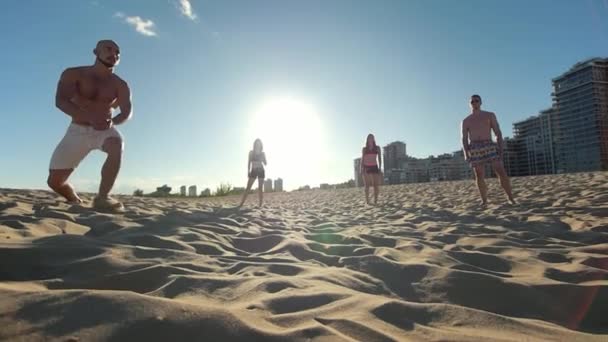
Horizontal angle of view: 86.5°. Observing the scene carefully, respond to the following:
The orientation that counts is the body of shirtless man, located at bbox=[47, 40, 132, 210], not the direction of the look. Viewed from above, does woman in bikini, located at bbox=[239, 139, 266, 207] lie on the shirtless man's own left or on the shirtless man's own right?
on the shirtless man's own left

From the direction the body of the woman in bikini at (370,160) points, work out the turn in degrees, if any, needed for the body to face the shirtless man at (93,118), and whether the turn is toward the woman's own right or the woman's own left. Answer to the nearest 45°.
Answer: approximately 45° to the woman's own right

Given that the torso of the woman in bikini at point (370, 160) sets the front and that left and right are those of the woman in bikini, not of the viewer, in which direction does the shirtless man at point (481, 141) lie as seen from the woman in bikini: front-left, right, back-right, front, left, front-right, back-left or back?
front-left

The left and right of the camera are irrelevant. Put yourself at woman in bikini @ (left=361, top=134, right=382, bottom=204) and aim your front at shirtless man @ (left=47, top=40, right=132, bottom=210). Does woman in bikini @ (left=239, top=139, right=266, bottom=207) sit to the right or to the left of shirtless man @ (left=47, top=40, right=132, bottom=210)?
right

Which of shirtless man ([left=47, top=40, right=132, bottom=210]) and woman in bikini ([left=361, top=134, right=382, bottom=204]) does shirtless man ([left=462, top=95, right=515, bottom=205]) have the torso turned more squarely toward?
the shirtless man

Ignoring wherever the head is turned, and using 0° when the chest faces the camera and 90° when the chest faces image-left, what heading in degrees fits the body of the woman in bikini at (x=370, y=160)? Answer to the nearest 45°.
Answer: approximately 0°

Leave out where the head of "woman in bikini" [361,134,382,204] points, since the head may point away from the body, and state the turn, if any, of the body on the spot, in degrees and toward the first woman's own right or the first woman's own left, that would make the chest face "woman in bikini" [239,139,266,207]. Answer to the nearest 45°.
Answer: approximately 90° to the first woman's own right

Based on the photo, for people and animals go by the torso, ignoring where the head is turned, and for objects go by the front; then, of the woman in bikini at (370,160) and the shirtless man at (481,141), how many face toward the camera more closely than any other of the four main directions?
2

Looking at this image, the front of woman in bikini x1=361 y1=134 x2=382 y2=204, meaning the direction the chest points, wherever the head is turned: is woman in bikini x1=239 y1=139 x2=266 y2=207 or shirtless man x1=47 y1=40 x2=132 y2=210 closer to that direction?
the shirtless man

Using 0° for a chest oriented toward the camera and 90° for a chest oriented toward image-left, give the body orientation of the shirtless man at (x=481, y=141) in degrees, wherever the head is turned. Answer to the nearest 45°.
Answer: approximately 0°
